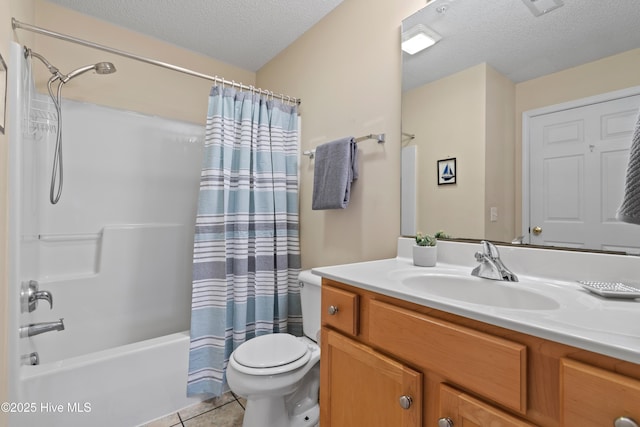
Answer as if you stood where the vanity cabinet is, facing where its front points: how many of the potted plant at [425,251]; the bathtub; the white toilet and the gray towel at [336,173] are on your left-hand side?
0

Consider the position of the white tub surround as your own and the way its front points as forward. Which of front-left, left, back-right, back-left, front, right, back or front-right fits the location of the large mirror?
front

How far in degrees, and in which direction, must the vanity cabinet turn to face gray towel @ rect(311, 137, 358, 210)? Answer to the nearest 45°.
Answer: approximately 90° to its right

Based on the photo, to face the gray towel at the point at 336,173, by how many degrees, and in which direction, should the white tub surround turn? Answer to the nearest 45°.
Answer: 0° — it already faces it

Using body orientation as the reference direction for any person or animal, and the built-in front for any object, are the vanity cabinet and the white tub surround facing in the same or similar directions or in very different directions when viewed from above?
very different directions

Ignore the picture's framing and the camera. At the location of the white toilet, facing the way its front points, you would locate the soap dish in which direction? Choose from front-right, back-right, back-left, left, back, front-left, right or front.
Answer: left

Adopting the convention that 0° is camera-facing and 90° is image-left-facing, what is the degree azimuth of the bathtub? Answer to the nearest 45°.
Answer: approximately 315°

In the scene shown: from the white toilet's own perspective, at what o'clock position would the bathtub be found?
The bathtub is roughly at 2 o'clock from the white toilet.

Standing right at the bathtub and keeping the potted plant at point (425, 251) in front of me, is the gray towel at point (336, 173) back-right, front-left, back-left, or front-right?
front-left

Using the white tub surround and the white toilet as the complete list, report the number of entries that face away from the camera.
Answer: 0

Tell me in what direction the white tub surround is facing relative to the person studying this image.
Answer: facing the viewer and to the right of the viewer

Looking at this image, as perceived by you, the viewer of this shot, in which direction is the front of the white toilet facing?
facing the viewer and to the left of the viewer

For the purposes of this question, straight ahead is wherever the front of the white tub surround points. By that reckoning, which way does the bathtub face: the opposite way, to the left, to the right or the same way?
the same way

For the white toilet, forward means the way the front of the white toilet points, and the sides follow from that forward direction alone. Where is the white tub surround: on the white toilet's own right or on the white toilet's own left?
on the white toilet's own right

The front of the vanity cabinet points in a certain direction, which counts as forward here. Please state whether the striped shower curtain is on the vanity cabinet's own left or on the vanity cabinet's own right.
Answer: on the vanity cabinet's own right

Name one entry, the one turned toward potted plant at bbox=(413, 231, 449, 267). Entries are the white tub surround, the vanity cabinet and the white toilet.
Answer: the white tub surround

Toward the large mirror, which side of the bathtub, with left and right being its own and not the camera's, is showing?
front
